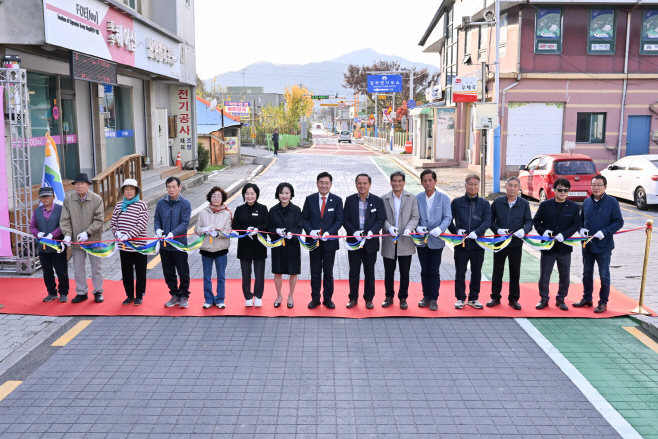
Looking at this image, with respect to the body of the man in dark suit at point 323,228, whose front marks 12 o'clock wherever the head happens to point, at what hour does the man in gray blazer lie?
The man in gray blazer is roughly at 9 o'clock from the man in dark suit.

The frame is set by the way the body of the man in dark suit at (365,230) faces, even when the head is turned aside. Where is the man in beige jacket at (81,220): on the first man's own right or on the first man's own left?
on the first man's own right

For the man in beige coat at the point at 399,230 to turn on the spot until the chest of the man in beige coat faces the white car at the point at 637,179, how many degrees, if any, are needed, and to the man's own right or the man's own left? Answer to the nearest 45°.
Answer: approximately 135° to the man's own left

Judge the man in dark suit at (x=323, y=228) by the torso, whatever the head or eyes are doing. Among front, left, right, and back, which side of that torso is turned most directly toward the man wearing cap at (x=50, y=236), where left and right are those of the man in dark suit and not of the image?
right

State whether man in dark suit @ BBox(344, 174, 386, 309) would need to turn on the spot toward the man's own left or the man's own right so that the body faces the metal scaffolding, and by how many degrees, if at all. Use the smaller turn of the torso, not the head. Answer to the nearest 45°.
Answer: approximately 90° to the man's own right

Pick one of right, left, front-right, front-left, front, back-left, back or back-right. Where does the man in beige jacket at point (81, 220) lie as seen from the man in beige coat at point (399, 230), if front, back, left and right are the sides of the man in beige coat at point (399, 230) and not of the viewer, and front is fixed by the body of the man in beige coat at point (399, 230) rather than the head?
right
